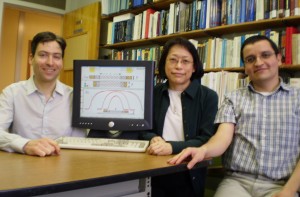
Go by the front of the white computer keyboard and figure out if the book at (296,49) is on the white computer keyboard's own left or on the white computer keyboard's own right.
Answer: on the white computer keyboard's own left

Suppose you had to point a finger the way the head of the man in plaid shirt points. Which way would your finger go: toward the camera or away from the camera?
toward the camera

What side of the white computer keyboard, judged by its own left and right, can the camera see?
front

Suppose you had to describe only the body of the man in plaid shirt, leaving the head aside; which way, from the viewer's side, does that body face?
toward the camera

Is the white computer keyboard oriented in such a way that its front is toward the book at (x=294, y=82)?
no

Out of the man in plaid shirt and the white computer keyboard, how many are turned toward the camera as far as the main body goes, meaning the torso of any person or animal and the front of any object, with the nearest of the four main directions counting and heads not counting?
2

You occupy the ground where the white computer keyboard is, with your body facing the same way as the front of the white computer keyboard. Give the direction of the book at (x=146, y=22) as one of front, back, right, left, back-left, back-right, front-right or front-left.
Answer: back

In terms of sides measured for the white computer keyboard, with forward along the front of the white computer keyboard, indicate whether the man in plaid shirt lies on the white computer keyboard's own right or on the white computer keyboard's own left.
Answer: on the white computer keyboard's own left

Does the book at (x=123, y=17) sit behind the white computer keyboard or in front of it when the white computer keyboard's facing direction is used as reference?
behind

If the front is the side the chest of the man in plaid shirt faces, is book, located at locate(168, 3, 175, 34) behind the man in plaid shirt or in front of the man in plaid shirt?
behind

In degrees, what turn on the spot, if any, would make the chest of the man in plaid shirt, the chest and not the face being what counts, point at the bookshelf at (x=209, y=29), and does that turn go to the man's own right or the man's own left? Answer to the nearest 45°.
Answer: approximately 180°

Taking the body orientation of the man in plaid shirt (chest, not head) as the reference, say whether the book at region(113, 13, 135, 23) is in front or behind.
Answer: behind

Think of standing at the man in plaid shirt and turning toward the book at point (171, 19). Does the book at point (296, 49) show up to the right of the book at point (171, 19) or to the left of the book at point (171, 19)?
right

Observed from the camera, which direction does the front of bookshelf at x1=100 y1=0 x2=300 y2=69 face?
facing the viewer and to the left of the viewer

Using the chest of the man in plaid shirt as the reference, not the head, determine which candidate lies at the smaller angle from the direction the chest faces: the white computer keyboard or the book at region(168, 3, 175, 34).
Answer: the white computer keyboard

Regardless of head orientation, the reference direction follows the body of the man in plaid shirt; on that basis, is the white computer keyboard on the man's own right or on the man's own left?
on the man's own right

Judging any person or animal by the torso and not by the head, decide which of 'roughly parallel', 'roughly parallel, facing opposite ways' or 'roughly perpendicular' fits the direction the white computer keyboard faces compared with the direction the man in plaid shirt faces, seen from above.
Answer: roughly parallel
